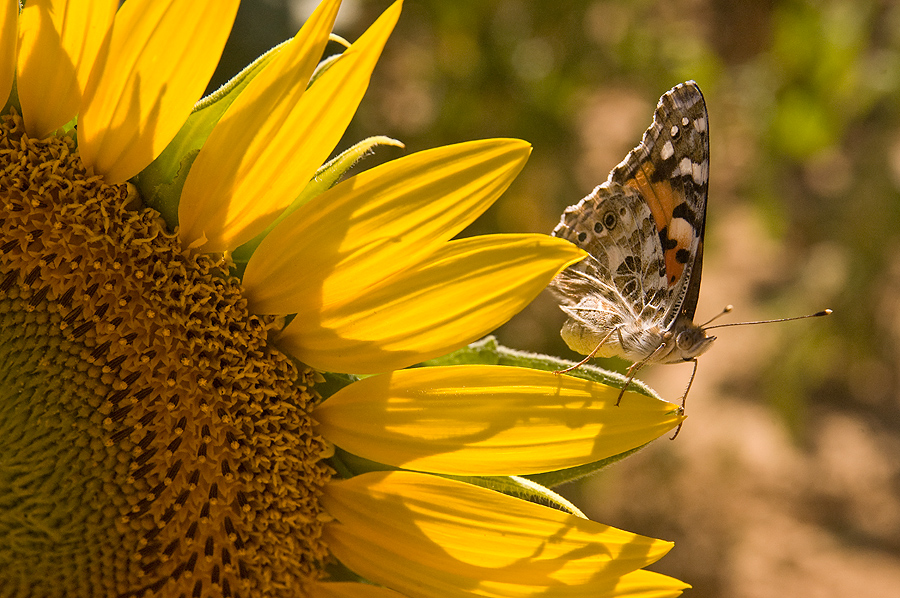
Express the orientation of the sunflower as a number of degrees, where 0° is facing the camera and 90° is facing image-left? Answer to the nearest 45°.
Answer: approximately 0°

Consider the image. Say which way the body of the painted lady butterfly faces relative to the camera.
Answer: to the viewer's right
